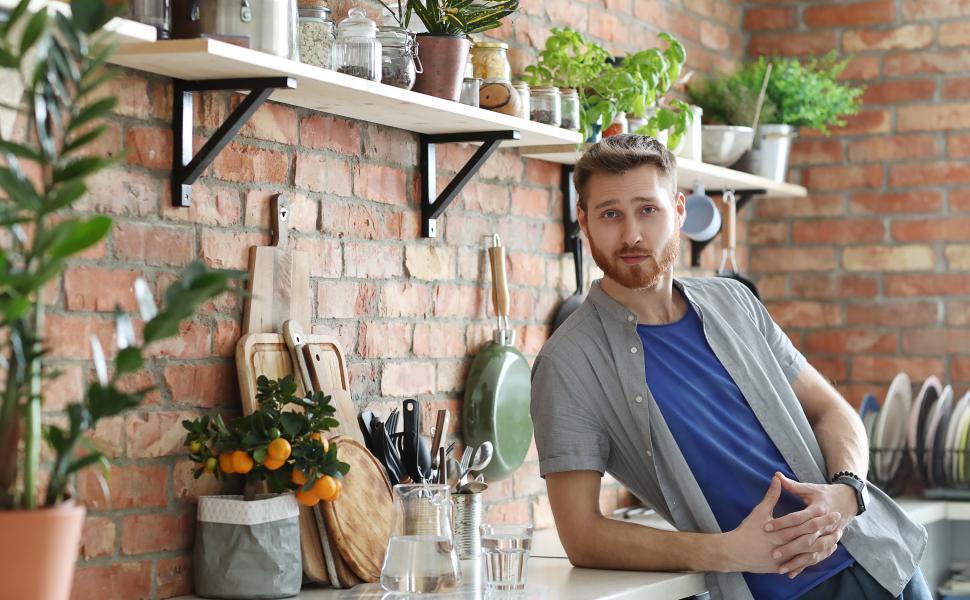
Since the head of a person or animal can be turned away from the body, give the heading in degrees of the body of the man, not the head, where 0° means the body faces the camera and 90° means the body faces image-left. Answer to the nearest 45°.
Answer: approximately 0°

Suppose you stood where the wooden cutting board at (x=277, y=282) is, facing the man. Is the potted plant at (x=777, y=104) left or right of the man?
left

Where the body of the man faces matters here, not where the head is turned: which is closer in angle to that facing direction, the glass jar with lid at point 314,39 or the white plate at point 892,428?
the glass jar with lid

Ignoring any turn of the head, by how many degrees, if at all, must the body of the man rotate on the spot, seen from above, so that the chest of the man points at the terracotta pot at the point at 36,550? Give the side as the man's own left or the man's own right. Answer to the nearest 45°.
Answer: approximately 45° to the man's own right

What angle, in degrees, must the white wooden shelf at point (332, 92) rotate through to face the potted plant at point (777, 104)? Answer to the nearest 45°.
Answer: approximately 90° to its left

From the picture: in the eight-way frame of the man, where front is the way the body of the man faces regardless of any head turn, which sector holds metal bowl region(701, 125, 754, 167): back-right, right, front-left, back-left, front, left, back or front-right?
back
